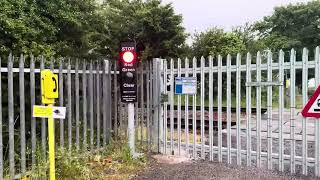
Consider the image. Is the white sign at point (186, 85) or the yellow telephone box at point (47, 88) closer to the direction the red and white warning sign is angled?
the yellow telephone box

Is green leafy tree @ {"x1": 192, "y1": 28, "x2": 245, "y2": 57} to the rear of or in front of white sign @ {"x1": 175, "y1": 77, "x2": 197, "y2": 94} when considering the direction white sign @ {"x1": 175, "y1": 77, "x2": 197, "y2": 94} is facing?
to the rear

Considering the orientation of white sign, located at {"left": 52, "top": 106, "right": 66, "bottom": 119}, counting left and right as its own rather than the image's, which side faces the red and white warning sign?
left

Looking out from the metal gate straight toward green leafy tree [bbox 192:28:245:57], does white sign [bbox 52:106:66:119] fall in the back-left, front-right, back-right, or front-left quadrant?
back-left

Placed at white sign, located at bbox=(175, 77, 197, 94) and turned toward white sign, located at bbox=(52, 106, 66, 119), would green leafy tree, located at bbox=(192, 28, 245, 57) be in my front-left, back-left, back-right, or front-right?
back-right

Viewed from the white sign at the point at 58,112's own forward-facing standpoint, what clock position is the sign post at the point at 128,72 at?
The sign post is roughly at 7 o'clock from the white sign.

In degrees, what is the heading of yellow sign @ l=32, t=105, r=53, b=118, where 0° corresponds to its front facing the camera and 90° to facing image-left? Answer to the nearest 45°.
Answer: approximately 0°
